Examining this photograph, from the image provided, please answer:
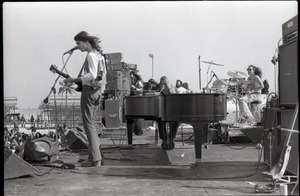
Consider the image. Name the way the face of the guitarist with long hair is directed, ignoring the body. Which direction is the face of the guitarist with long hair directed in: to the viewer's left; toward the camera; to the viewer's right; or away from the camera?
to the viewer's left

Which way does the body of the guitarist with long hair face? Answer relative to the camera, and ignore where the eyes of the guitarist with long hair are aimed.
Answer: to the viewer's left

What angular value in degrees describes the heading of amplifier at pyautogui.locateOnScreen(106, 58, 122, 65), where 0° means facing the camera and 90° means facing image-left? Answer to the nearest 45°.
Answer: approximately 45°

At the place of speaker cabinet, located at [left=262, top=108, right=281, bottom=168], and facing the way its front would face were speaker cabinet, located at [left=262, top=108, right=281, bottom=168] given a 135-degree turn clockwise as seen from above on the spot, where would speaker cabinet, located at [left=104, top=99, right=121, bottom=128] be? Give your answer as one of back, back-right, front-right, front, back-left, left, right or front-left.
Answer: front-left

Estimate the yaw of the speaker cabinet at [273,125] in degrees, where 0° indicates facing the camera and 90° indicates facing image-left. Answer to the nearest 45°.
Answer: approximately 45°

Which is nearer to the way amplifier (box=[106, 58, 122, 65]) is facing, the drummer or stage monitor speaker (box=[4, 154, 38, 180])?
the stage monitor speaker
